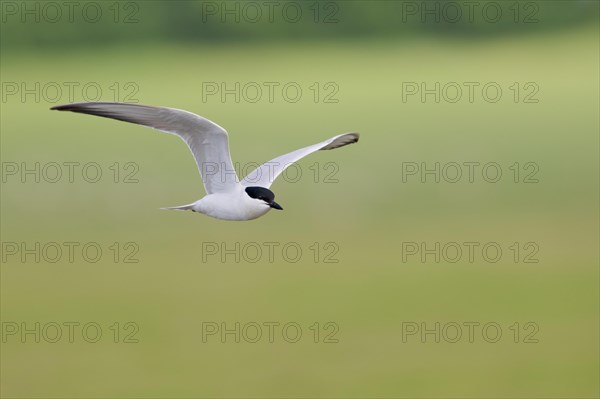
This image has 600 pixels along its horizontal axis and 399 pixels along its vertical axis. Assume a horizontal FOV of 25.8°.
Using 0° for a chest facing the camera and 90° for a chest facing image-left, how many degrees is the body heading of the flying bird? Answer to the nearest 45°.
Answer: approximately 315°
